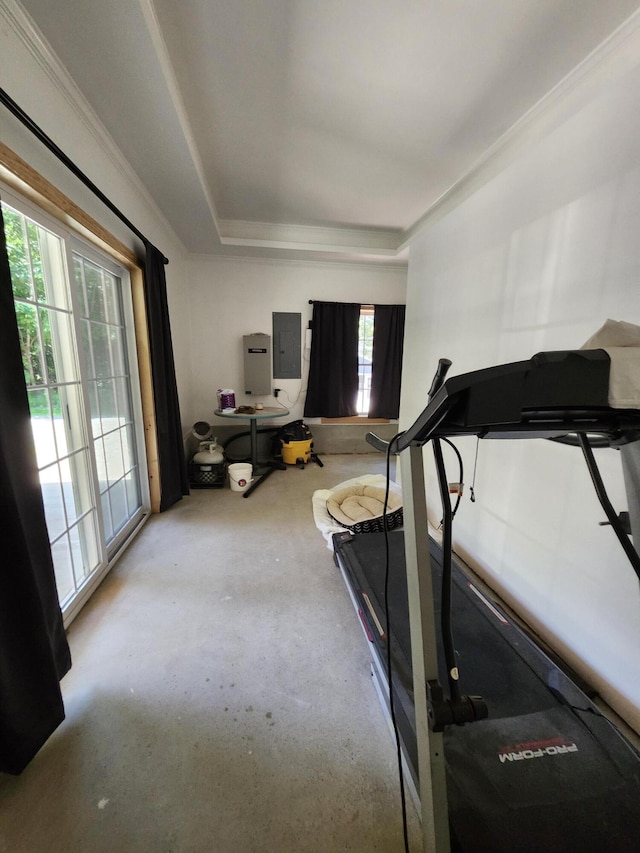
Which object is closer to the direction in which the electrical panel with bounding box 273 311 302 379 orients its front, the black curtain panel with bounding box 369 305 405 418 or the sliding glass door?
the sliding glass door

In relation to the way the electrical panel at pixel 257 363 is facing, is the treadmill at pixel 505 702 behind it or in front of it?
in front

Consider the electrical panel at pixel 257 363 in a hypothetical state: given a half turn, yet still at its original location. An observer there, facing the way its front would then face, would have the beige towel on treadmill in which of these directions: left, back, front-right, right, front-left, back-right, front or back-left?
back

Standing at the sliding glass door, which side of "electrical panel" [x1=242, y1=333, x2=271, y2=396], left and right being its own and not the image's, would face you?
front

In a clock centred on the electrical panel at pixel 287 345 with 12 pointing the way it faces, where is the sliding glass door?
The sliding glass door is roughly at 1 o'clock from the electrical panel.

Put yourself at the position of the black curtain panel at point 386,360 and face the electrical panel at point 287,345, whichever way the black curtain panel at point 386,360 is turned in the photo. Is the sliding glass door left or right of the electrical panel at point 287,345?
left

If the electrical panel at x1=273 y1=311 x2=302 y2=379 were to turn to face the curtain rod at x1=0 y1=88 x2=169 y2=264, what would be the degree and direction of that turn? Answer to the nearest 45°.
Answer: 0° — it already faces it

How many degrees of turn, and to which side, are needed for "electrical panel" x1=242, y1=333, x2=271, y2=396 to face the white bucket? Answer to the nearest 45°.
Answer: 0° — it already faces it

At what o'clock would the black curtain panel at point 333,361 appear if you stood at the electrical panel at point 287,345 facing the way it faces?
The black curtain panel is roughly at 9 o'clock from the electrical panel.

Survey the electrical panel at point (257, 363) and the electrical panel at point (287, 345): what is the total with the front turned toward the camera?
2

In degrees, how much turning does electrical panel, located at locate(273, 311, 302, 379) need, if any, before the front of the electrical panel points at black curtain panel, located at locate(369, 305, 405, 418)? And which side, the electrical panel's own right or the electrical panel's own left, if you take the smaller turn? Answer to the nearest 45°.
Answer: approximately 90° to the electrical panel's own left

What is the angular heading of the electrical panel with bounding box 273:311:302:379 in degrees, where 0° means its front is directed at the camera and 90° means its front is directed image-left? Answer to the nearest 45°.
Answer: approximately 0°
